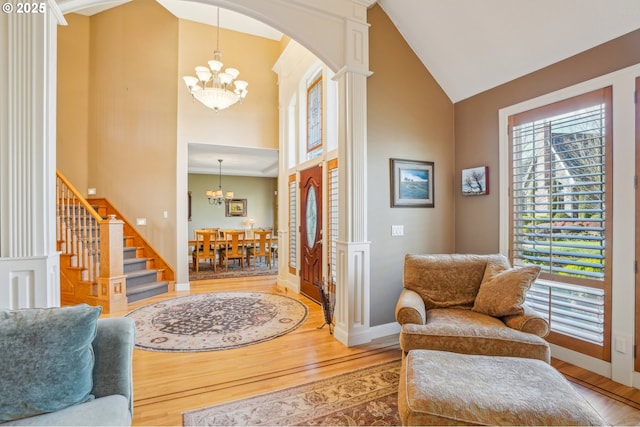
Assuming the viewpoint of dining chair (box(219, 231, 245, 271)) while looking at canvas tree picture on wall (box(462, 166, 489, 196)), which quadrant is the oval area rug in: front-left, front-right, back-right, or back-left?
front-right

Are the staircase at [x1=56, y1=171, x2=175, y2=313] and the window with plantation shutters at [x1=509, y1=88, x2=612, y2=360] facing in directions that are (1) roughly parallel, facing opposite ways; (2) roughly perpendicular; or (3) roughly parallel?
roughly parallel, facing opposite ways

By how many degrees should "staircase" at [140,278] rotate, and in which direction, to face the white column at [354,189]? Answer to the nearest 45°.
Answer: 0° — it already faces it

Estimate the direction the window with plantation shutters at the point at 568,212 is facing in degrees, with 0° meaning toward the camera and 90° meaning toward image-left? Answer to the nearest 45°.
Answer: approximately 45°

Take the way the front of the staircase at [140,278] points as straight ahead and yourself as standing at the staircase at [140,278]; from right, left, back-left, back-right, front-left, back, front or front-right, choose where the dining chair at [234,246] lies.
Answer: left

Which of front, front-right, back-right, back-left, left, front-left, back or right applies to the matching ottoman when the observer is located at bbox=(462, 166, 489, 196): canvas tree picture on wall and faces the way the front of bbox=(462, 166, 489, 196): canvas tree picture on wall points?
front-left

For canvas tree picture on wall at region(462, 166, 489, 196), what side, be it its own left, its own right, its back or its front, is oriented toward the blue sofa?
front

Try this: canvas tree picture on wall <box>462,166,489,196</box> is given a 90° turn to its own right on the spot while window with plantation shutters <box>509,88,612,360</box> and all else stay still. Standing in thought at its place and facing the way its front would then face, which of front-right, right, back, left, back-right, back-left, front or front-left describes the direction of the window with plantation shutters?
back

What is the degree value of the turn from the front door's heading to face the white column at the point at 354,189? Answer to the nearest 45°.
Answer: approximately 45° to its left

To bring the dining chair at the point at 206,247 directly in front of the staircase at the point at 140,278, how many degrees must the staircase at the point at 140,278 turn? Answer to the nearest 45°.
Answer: approximately 90° to its left

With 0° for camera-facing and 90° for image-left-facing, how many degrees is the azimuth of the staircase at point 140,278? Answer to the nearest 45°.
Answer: approximately 315°

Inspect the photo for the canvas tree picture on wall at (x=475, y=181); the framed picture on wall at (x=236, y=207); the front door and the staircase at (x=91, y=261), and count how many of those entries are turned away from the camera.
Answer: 0

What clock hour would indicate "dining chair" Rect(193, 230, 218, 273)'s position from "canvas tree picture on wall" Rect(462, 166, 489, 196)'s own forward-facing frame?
The dining chair is roughly at 2 o'clock from the canvas tree picture on wall.

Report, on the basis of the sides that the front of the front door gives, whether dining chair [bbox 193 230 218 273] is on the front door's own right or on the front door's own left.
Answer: on the front door's own right

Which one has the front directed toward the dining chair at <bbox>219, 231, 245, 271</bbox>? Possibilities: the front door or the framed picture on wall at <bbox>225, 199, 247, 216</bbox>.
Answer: the framed picture on wall

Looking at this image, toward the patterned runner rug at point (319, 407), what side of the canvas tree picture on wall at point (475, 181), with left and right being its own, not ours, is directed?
front

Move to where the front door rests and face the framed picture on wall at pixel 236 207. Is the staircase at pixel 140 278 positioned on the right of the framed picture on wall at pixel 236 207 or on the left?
left

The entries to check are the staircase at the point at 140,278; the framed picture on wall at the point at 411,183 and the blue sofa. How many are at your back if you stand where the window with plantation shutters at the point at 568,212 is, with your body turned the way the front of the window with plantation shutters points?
0

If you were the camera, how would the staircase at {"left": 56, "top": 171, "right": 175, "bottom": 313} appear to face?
facing the viewer and to the right of the viewer

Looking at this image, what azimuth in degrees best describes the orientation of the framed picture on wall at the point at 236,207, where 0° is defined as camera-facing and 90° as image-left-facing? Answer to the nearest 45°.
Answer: approximately 0°
